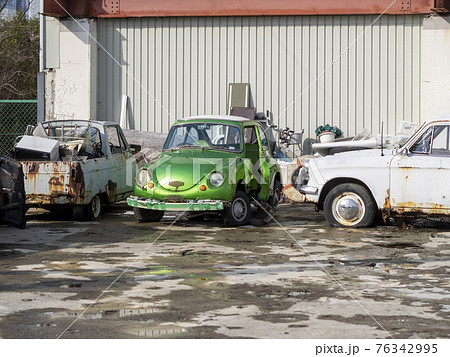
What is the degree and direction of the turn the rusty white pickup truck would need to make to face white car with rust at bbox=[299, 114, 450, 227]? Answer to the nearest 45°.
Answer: approximately 90° to its right

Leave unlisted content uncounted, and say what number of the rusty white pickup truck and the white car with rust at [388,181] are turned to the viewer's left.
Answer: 1

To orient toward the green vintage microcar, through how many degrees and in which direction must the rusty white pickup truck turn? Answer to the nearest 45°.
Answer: approximately 90° to its right

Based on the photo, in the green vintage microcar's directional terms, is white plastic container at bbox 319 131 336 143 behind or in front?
behind

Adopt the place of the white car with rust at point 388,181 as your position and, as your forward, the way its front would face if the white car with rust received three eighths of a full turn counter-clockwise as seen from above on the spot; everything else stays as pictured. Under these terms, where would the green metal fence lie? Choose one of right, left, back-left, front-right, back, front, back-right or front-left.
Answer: back

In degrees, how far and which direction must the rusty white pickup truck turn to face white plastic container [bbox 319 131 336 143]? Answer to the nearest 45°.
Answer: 0° — it already faces it

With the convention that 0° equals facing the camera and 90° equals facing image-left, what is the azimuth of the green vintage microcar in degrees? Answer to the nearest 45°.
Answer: approximately 45°

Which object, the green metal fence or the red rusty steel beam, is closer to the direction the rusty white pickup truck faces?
the red rusty steel beam

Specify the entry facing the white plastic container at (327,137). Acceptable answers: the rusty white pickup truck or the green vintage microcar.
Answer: the rusty white pickup truck

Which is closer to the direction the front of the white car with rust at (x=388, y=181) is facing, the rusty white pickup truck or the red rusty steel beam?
the rusty white pickup truck

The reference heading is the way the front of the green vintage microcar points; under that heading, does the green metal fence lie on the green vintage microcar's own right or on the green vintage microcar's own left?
on the green vintage microcar's own right

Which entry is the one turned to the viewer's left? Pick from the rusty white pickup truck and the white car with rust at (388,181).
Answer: the white car with rust

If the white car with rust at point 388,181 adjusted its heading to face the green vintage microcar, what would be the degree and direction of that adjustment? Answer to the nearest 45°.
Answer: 0° — it already faces it

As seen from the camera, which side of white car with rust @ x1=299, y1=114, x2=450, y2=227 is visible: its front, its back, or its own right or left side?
left

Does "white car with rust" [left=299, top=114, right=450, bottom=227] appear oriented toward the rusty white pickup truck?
yes

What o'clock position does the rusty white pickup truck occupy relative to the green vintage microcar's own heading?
The rusty white pickup truck is roughly at 2 o'clock from the green vintage microcar.
